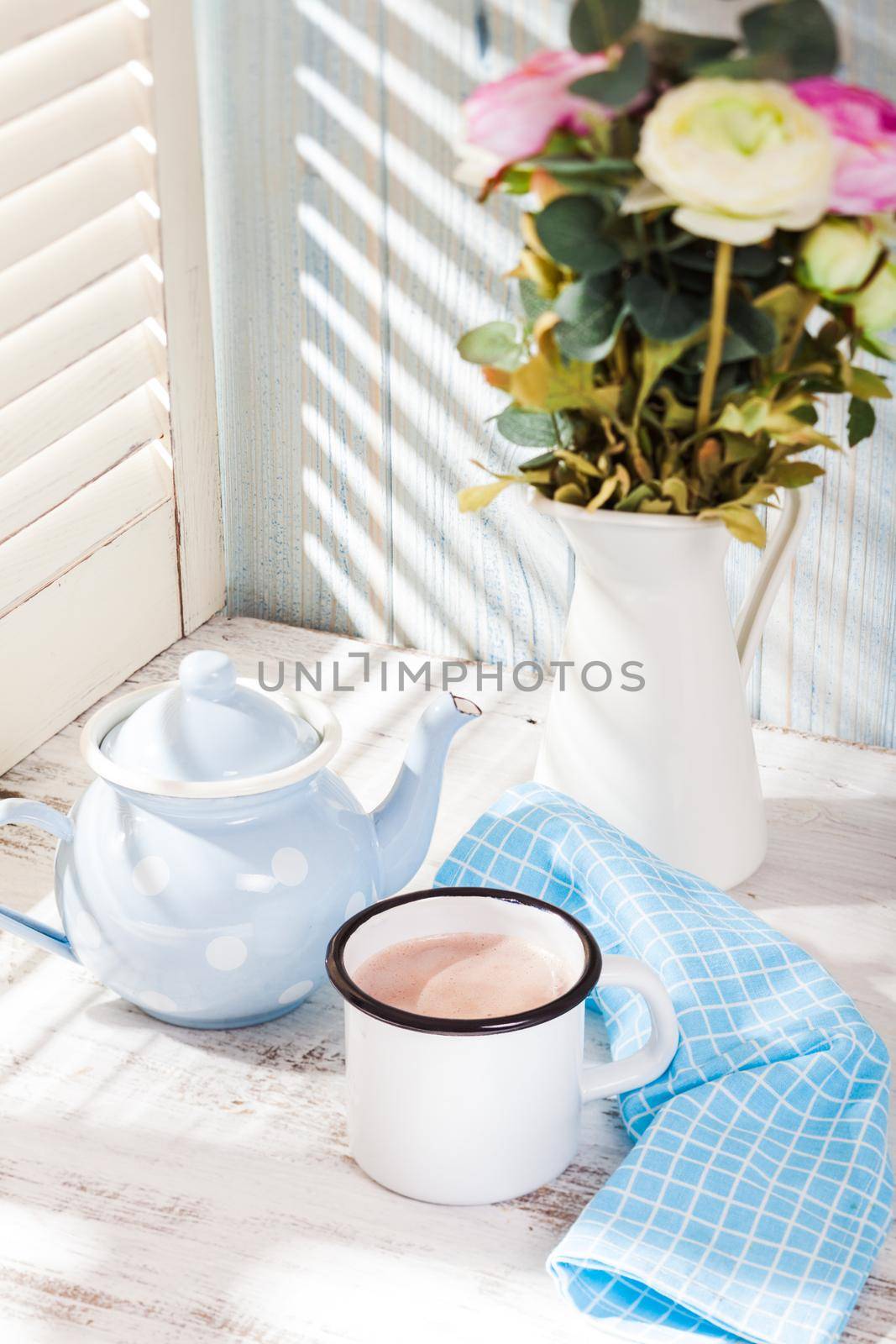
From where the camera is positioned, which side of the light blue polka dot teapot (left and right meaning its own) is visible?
right

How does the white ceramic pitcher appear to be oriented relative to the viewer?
to the viewer's left

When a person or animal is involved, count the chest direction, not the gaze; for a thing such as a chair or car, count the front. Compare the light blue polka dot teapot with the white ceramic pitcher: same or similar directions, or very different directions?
very different directions

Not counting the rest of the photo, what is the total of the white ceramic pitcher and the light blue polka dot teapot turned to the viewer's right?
1
